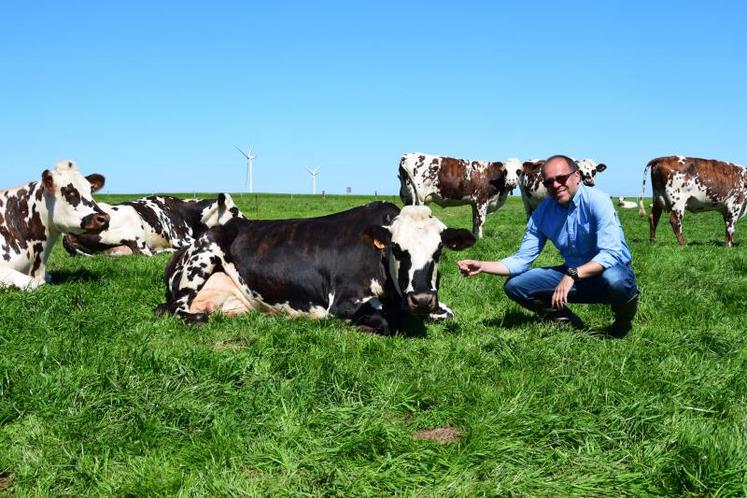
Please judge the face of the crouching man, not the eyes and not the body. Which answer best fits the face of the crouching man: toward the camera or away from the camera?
toward the camera

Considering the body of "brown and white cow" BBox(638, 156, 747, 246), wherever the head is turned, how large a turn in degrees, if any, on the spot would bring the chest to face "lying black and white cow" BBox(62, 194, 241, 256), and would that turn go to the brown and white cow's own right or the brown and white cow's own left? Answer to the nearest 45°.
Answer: approximately 135° to the brown and white cow's own right

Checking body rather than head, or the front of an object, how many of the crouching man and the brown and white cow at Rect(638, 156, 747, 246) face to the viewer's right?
1

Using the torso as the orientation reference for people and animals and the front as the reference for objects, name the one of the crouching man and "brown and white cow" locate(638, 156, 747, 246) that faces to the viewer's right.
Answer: the brown and white cow

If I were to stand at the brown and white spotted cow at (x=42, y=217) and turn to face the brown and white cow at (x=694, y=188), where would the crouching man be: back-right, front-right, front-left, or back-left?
front-right

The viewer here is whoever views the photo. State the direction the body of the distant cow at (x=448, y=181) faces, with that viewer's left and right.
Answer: facing to the right of the viewer

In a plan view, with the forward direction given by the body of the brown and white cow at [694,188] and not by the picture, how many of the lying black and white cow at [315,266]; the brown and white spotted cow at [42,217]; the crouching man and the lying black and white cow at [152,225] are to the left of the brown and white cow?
0

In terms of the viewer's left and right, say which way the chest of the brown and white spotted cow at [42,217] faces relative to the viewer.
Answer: facing to the right of the viewer

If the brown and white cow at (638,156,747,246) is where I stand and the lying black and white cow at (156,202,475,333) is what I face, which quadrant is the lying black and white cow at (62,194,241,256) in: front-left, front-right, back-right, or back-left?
front-right

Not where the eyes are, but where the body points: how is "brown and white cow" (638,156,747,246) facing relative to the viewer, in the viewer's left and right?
facing to the right of the viewer
